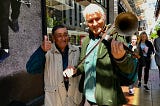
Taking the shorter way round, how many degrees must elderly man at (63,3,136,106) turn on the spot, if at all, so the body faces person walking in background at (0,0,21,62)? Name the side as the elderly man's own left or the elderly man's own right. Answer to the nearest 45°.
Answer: approximately 90° to the elderly man's own right

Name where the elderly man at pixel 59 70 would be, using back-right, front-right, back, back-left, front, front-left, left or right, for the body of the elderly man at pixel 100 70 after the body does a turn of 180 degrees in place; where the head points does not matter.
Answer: left

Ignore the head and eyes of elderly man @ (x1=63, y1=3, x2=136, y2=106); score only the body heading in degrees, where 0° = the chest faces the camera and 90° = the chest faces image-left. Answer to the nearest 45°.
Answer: approximately 45°
